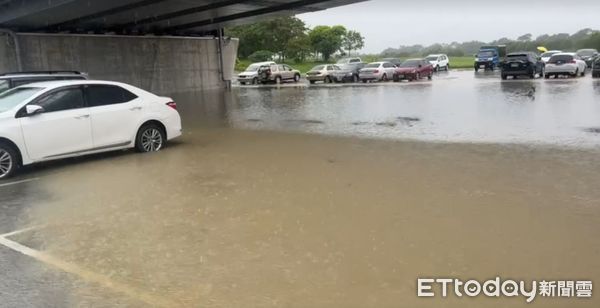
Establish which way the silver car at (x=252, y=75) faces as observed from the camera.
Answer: facing the viewer and to the left of the viewer

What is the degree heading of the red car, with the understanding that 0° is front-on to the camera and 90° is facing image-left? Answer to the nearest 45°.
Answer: approximately 45°

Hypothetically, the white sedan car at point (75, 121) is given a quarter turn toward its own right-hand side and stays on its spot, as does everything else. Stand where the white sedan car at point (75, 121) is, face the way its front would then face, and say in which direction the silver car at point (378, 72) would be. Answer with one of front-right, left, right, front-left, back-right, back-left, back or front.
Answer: right

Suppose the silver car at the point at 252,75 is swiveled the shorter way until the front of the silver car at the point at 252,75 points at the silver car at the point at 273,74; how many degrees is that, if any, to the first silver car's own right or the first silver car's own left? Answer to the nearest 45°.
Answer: approximately 90° to the first silver car's own left

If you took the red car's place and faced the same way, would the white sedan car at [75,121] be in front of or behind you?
in front

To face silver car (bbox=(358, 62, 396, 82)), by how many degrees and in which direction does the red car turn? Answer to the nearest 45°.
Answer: approximately 45° to its right

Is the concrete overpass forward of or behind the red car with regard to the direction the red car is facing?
forward

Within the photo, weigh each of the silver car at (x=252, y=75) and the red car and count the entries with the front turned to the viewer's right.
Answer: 0

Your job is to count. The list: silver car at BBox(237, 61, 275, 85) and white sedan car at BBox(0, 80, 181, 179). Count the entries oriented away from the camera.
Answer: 0

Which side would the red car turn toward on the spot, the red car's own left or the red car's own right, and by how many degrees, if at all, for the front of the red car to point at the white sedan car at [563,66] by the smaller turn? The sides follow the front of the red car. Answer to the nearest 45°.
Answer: approximately 135° to the red car's own left
